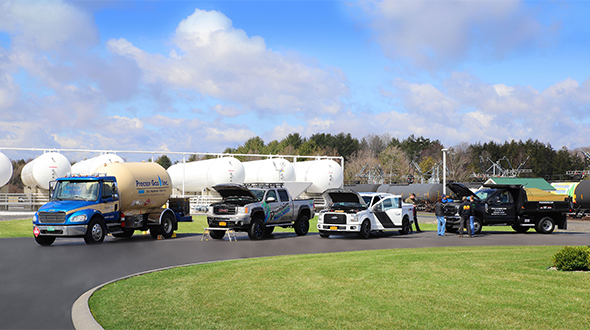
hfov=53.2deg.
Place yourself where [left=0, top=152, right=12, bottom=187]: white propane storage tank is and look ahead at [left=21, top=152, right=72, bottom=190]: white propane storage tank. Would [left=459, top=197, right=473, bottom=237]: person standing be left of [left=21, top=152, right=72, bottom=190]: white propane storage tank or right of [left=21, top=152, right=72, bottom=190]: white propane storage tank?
right

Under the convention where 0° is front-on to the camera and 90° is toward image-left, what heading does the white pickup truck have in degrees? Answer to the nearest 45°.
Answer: approximately 45°

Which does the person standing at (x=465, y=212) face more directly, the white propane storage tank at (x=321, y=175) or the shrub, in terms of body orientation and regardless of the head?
the white propane storage tank

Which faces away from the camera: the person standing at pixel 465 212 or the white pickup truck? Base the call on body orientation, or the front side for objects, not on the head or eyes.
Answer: the person standing

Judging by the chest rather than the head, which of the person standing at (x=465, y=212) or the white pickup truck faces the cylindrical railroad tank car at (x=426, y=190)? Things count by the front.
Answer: the person standing

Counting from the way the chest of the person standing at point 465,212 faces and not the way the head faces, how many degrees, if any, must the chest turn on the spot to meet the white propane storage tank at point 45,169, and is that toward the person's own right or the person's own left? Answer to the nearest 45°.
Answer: approximately 90° to the person's own left

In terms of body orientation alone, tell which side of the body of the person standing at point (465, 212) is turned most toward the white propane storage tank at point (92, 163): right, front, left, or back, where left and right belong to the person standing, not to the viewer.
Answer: left

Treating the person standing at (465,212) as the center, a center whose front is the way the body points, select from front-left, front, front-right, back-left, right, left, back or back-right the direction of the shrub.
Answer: back

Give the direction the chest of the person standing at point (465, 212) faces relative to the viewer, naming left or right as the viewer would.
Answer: facing away from the viewer
